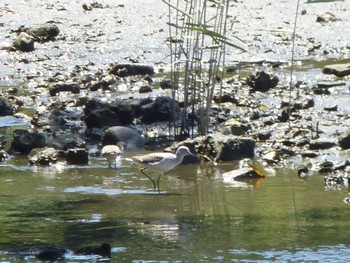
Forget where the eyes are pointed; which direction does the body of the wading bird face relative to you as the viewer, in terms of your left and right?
facing to the right of the viewer

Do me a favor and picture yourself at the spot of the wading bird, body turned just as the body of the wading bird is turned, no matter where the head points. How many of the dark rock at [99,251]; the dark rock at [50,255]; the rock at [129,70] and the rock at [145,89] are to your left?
2

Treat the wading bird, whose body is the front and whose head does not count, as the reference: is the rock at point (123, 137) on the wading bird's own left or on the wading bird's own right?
on the wading bird's own left

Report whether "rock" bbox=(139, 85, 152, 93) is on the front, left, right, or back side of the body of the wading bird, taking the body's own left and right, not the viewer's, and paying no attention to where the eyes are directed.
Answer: left

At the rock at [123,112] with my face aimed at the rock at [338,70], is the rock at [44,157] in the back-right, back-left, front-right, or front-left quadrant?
back-right

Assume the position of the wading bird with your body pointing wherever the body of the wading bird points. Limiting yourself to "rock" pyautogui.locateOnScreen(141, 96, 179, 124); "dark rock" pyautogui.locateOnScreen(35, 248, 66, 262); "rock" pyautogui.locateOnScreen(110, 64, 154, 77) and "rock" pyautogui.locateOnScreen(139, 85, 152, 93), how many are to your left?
3
